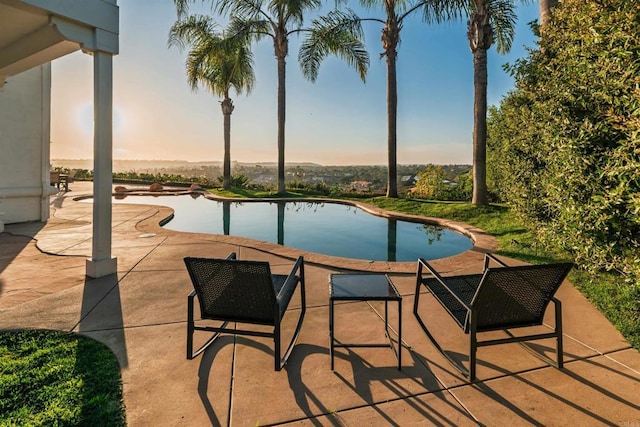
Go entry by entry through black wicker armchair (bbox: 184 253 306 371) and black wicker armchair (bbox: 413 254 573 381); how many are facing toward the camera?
0

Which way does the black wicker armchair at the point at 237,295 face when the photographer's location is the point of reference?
facing away from the viewer and to the right of the viewer

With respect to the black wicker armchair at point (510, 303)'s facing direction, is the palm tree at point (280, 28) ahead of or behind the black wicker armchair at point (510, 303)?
ahead

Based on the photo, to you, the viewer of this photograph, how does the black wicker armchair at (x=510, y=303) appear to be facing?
facing away from the viewer and to the left of the viewer

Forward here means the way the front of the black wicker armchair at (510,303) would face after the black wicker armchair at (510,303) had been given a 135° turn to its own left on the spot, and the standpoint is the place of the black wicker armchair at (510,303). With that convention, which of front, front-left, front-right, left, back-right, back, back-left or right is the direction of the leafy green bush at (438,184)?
back

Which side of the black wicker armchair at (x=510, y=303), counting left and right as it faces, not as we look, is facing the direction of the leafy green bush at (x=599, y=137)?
right

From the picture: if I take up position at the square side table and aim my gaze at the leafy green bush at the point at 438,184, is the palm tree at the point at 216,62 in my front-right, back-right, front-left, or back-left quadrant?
front-left

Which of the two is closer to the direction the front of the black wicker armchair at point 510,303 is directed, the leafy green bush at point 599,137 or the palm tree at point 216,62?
the palm tree

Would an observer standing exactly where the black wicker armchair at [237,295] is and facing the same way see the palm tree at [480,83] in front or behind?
in front

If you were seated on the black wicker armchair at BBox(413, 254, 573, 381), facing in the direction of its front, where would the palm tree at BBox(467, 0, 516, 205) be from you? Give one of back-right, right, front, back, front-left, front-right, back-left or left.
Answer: front-right
